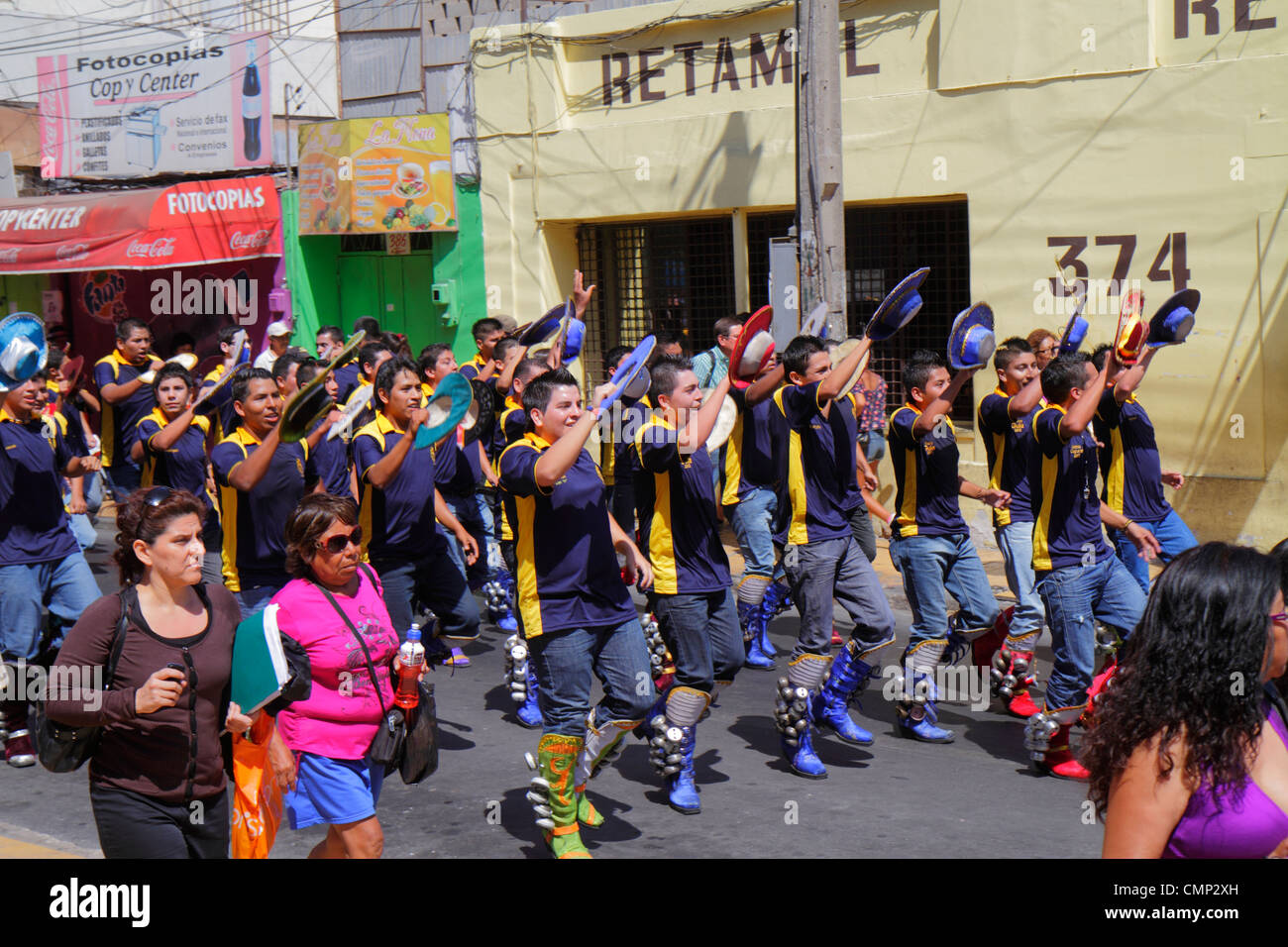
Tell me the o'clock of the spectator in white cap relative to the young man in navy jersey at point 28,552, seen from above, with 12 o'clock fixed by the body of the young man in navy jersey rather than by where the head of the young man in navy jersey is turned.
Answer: The spectator in white cap is roughly at 8 o'clock from the young man in navy jersey.

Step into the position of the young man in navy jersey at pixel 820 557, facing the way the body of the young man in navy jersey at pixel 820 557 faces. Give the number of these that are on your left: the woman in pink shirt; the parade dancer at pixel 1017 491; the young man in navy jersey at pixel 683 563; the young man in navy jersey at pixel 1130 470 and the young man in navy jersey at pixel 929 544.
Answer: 3

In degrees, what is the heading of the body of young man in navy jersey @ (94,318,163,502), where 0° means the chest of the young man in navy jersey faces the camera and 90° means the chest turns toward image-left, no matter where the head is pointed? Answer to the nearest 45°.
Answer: approximately 315°

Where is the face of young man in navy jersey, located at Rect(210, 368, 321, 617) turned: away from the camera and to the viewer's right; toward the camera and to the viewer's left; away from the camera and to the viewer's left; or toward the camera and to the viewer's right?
toward the camera and to the viewer's right

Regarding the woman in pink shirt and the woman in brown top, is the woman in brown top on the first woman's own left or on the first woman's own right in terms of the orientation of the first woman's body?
on the first woman's own right

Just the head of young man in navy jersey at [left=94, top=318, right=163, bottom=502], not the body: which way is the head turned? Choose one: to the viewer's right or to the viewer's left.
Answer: to the viewer's right
